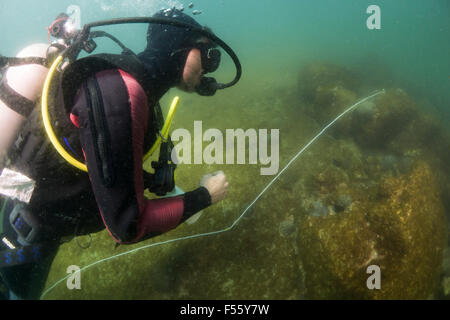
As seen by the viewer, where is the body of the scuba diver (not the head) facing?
to the viewer's right
